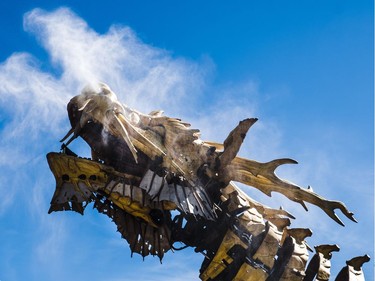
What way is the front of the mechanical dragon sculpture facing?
to the viewer's left
